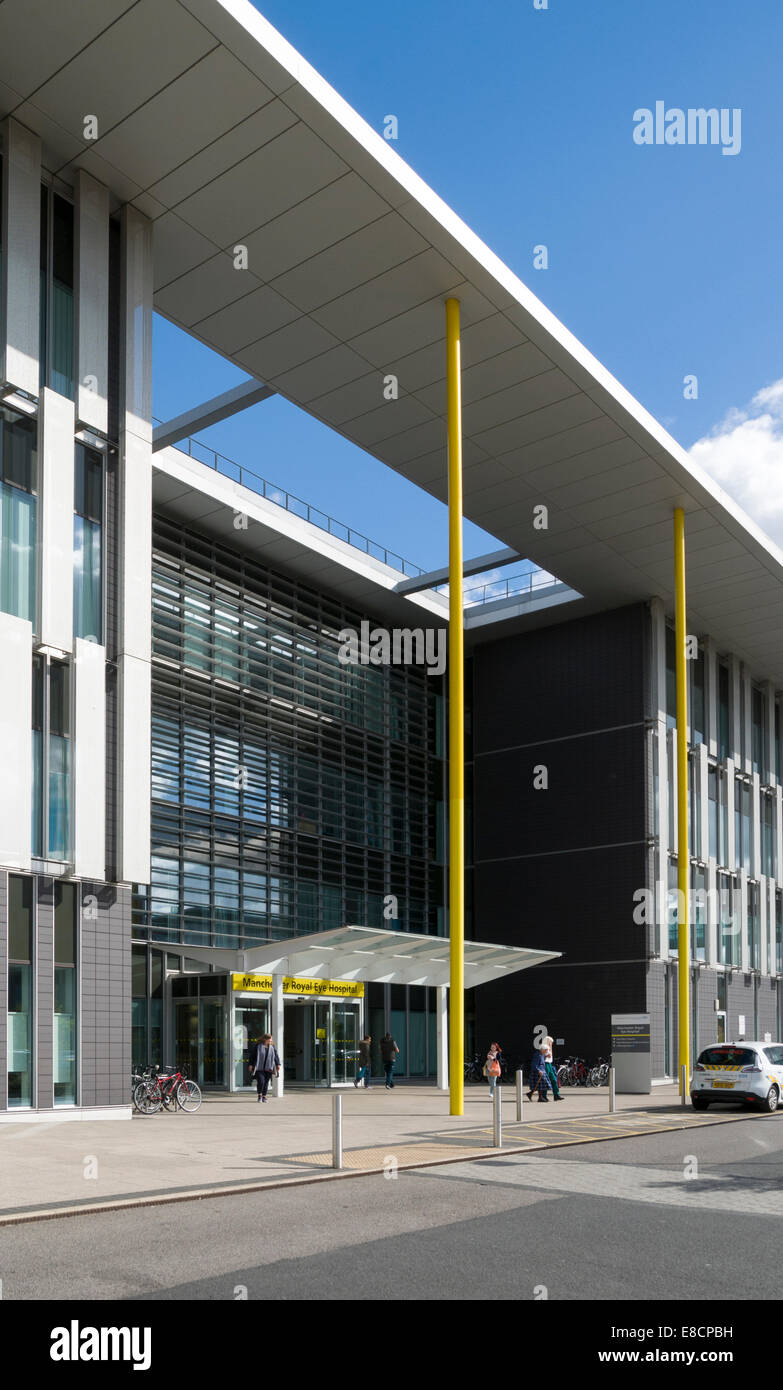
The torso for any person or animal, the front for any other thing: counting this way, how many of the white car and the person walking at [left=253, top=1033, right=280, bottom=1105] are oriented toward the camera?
1

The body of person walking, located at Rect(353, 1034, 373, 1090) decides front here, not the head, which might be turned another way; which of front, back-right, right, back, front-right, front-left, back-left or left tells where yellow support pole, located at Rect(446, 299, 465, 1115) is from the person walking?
right

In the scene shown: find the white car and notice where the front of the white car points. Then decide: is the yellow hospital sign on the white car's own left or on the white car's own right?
on the white car's own left

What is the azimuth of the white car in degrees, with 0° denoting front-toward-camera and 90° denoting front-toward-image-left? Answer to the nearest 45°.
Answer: approximately 225°

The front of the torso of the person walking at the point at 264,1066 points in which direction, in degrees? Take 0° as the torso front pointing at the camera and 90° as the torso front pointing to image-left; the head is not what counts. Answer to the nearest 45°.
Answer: approximately 0°

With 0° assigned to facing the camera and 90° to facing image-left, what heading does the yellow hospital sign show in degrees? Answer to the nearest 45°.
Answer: approximately 315°

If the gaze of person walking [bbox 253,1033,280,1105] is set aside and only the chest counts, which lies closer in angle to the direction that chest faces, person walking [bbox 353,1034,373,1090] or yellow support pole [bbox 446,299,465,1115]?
the yellow support pole
